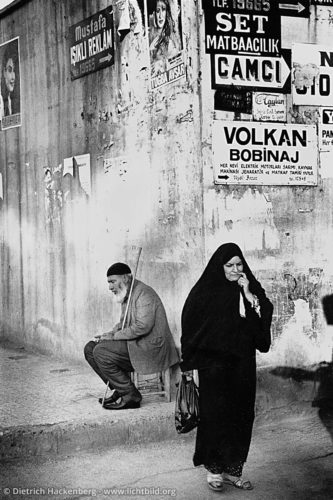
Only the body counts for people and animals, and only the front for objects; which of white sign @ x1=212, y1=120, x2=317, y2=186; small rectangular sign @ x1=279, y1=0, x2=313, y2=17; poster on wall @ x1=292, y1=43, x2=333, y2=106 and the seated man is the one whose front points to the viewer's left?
the seated man

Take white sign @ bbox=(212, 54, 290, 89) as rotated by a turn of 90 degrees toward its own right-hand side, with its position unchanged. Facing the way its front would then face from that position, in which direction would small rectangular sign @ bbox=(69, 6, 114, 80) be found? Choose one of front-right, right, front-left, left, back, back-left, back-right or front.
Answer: front-right

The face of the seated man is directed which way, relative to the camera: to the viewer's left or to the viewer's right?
to the viewer's left

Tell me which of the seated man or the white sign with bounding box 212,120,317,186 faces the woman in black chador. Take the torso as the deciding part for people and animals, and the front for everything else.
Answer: the white sign

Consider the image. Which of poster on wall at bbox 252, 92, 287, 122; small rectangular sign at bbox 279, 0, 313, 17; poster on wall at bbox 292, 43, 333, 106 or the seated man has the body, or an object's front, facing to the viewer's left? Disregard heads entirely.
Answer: the seated man

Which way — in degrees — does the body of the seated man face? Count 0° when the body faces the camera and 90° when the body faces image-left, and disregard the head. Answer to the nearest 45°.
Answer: approximately 90°
